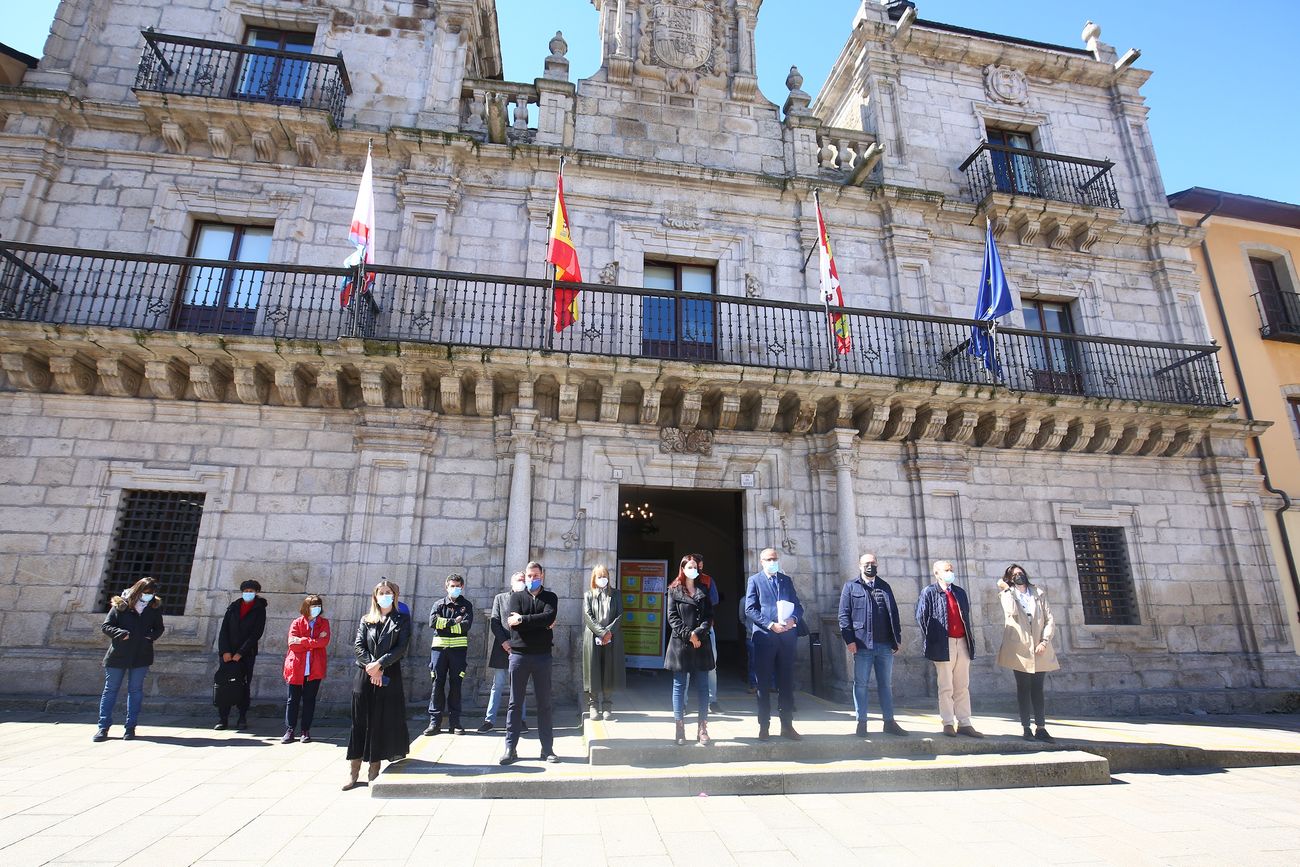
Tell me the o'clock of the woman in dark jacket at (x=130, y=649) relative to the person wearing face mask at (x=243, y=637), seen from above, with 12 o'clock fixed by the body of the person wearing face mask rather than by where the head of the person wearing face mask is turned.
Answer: The woman in dark jacket is roughly at 3 o'clock from the person wearing face mask.

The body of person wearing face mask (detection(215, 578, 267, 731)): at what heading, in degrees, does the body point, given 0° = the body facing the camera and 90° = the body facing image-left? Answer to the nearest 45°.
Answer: approximately 0°

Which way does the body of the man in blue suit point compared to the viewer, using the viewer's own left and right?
facing the viewer

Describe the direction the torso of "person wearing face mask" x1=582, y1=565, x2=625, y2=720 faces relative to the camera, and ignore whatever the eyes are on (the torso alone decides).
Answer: toward the camera

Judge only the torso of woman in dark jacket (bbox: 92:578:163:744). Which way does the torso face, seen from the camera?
toward the camera

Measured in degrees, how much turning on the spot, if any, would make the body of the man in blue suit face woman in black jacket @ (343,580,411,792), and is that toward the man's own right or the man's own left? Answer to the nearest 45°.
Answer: approximately 45° to the man's own right

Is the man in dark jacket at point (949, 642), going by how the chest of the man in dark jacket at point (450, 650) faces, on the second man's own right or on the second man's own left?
on the second man's own left

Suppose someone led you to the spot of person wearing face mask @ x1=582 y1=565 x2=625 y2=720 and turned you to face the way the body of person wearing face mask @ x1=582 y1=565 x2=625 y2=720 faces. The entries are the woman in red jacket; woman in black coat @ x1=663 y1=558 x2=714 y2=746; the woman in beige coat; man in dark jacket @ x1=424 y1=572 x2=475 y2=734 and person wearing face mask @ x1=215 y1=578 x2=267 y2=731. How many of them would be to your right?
3

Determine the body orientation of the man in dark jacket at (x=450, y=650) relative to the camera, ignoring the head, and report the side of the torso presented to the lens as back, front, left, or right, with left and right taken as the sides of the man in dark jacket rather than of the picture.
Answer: front

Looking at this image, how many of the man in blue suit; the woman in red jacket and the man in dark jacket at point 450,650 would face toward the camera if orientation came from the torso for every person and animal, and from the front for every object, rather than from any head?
3

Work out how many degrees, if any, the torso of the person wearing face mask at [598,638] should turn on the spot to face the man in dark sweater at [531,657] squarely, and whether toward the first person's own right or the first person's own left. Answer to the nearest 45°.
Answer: approximately 45° to the first person's own right
